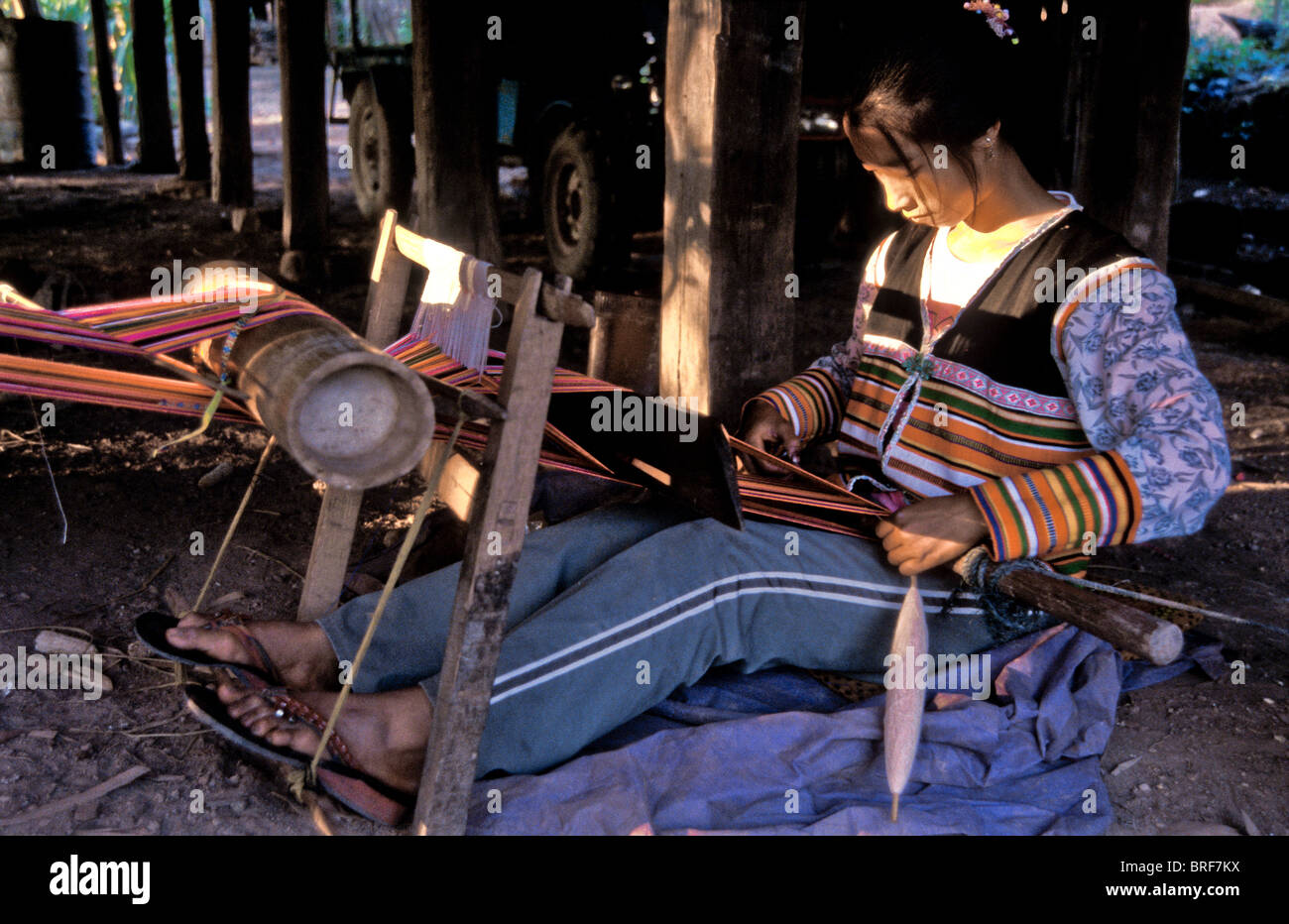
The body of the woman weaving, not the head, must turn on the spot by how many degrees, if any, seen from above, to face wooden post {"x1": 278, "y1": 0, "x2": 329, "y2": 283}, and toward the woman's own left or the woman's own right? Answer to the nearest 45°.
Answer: approximately 90° to the woman's own right

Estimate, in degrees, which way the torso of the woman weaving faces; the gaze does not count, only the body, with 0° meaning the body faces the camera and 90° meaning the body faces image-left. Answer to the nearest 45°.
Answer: approximately 45°

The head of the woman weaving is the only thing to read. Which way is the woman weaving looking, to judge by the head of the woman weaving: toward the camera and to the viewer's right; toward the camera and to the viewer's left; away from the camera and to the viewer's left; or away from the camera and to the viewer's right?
toward the camera and to the viewer's left

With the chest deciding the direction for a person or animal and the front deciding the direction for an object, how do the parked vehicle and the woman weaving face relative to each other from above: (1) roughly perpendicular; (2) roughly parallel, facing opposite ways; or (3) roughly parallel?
roughly perpendicular
